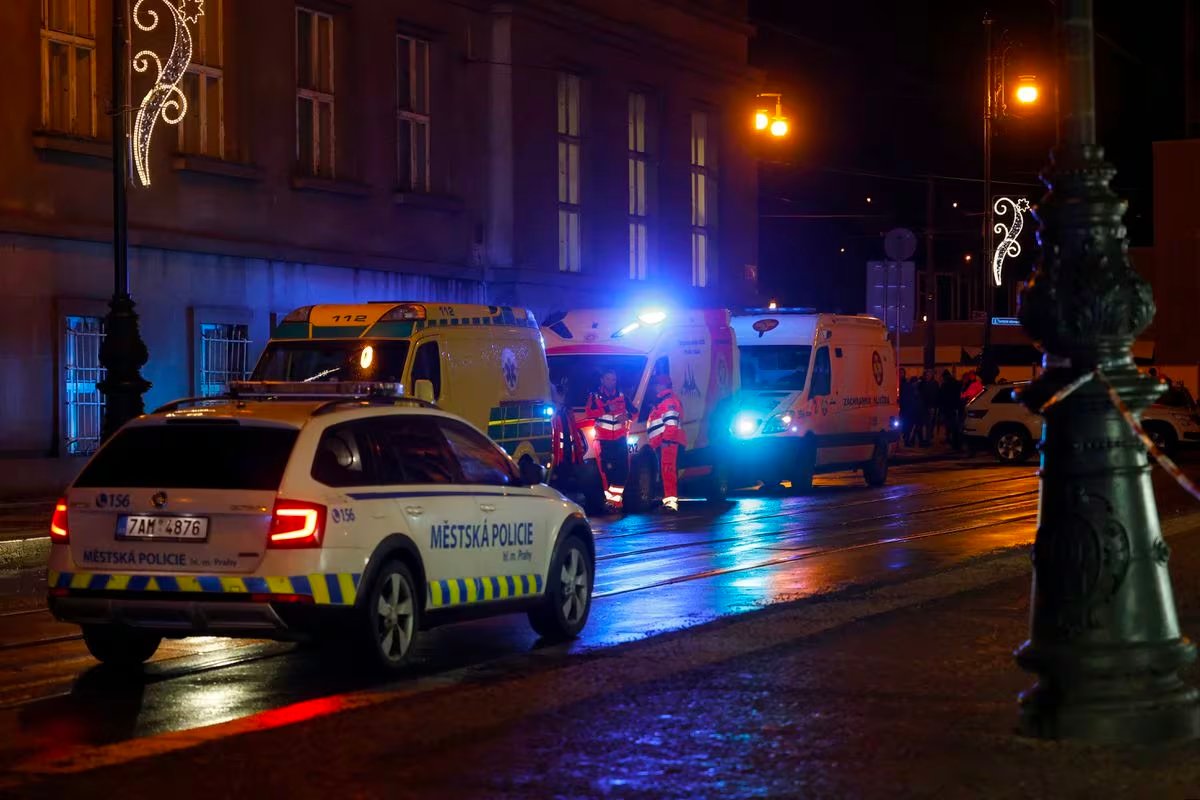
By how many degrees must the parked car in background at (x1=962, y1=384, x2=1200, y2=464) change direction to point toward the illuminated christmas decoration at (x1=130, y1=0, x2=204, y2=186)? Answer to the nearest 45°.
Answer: approximately 135° to its right

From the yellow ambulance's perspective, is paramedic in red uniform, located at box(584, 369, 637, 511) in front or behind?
behind

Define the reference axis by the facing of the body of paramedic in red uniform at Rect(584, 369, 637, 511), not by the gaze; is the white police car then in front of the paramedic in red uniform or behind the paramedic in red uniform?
in front

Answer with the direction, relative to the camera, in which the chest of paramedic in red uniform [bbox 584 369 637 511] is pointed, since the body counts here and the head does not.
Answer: toward the camera

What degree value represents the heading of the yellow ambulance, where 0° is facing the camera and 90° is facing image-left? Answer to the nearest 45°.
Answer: approximately 45°

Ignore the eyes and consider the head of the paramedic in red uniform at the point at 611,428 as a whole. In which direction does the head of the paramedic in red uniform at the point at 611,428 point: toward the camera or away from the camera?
toward the camera

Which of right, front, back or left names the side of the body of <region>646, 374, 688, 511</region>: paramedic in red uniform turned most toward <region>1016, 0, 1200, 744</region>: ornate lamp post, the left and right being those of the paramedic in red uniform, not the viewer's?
left

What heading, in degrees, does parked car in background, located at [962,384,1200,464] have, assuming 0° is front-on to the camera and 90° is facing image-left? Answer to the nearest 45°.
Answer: approximately 270°

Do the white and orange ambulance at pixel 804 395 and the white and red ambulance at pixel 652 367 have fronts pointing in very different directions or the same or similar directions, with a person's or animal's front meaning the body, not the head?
same or similar directions

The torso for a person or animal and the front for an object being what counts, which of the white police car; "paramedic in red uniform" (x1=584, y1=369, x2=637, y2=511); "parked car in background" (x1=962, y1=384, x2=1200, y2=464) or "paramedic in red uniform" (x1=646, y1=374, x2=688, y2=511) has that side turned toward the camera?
"paramedic in red uniform" (x1=584, y1=369, x2=637, y2=511)

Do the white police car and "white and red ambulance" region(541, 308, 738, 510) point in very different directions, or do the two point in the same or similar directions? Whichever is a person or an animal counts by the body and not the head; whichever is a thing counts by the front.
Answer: very different directions

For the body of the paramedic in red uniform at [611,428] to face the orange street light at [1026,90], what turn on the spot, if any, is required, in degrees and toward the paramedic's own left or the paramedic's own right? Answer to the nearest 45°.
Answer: approximately 135° to the paramedic's own left
